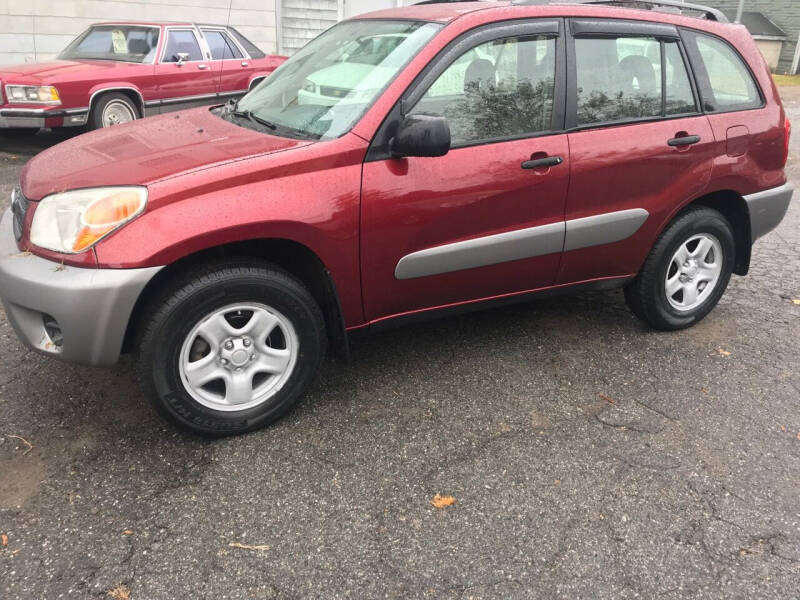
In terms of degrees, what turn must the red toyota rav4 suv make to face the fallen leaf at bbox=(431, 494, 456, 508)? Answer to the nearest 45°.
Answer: approximately 45° to its left

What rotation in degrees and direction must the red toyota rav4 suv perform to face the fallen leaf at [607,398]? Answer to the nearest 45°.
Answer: approximately 135° to its left

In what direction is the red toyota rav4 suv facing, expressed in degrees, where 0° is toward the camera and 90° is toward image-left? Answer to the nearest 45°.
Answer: approximately 45°

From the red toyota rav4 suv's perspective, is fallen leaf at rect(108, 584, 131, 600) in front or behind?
in front
